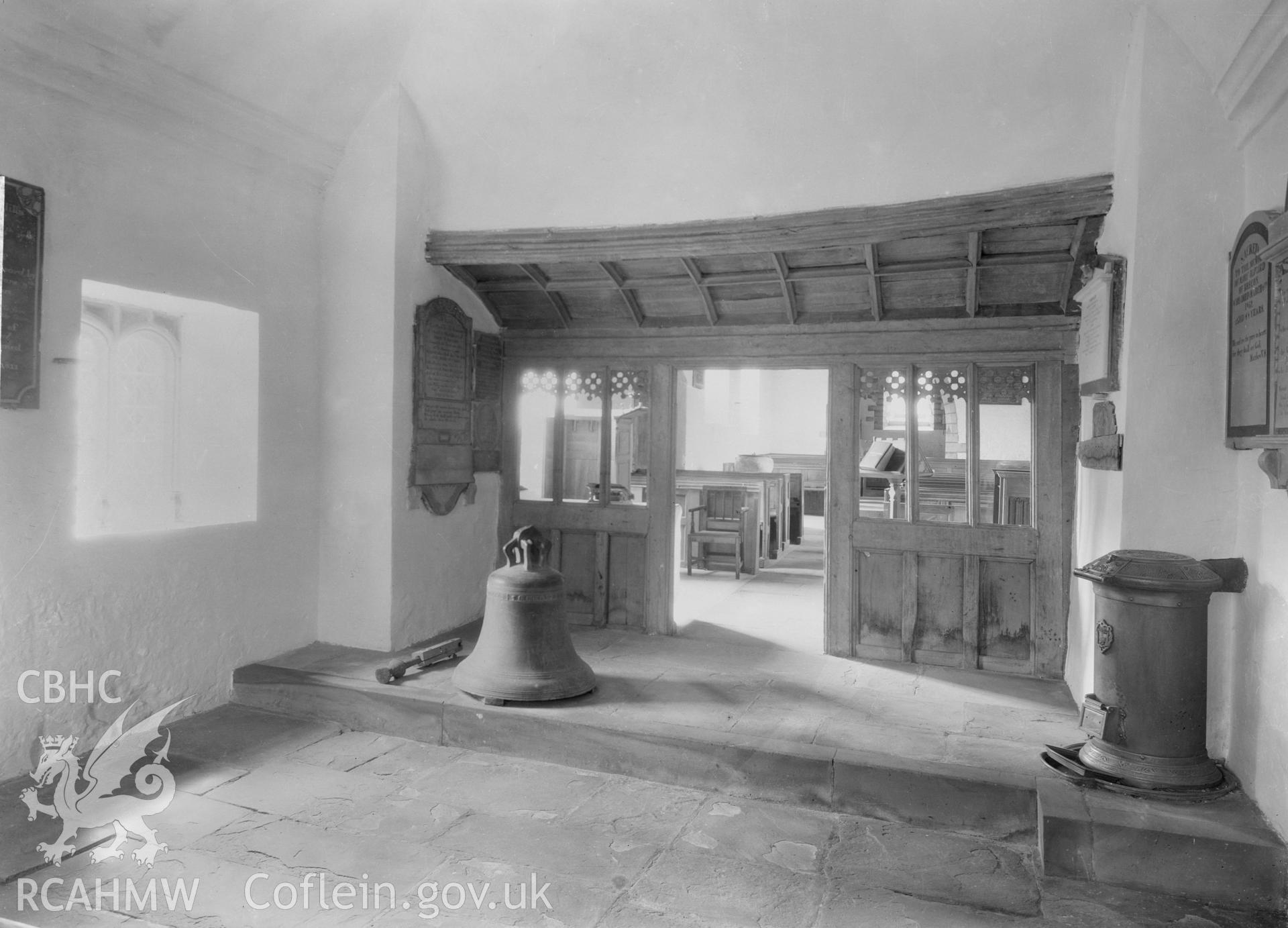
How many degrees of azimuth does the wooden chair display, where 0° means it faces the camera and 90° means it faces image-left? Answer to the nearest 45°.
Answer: approximately 45°

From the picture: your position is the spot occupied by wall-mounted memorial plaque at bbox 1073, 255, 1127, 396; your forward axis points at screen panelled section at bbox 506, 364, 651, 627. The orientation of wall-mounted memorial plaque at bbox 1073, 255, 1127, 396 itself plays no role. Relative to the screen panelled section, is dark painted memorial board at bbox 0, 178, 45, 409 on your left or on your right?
left

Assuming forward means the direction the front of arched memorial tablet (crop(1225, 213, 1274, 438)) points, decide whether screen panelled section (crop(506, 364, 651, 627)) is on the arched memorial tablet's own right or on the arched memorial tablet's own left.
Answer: on the arched memorial tablet's own right

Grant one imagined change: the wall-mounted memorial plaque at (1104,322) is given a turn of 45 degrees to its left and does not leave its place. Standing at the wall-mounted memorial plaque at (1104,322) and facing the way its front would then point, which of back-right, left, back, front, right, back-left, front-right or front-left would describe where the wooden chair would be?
back-right

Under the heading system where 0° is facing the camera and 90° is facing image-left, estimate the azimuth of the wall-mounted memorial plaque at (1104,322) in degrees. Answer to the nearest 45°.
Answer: approximately 45°

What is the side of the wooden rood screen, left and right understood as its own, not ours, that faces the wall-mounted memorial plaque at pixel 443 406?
right

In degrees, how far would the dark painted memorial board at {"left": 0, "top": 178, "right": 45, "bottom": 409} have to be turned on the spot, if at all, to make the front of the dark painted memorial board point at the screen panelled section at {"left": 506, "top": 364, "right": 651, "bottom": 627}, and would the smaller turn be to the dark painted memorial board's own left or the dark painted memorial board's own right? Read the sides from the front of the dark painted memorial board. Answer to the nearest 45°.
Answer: approximately 45° to the dark painted memorial board's own left

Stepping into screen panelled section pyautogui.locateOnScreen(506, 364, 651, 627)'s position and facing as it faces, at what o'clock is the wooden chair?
The wooden chair is roughly at 7 o'clock from the screen panelled section.

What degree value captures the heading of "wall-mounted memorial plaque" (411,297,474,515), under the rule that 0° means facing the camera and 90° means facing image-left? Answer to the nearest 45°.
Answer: approximately 315°

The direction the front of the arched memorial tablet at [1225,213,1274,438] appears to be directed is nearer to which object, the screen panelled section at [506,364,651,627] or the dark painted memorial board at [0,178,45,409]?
the dark painted memorial board
